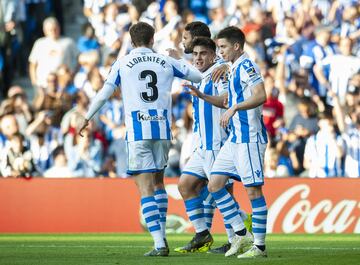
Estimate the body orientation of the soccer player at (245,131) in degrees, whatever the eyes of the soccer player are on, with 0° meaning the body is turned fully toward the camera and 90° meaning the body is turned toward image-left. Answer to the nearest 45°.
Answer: approximately 45°

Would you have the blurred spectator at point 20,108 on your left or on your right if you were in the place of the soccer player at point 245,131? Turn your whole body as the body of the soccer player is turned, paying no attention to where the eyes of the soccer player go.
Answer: on your right

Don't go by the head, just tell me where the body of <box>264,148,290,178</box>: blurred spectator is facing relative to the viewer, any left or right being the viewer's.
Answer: facing the viewer

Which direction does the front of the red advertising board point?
toward the camera

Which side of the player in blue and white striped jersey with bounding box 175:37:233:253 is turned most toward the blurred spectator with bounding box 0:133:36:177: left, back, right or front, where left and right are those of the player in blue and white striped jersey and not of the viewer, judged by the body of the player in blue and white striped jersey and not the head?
right

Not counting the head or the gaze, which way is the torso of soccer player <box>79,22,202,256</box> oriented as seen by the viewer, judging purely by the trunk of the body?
away from the camera

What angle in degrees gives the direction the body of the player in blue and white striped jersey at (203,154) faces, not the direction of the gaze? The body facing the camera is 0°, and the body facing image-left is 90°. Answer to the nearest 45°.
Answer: approximately 45°

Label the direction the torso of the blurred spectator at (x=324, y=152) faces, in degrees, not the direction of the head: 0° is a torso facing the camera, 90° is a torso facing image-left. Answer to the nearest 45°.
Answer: approximately 0°

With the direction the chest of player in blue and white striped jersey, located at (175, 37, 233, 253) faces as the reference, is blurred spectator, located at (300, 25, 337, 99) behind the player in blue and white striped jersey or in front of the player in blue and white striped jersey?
behind

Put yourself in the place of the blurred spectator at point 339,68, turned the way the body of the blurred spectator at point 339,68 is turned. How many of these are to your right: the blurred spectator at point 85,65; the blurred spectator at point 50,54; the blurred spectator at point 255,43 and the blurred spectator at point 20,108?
4
